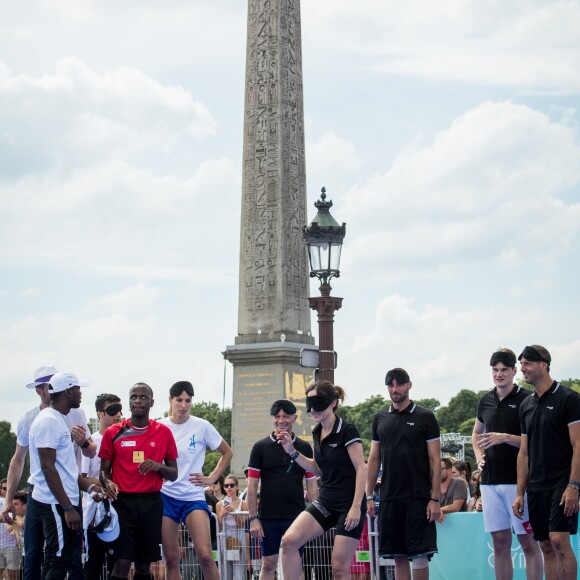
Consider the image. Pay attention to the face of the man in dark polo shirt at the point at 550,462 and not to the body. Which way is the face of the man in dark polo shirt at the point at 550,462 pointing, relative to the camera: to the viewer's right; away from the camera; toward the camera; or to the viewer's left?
to the viewer's left

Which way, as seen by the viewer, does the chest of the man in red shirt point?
toward the camera

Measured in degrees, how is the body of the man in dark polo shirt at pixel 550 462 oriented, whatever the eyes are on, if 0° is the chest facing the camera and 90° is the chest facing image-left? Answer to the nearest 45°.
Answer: approximately 45°

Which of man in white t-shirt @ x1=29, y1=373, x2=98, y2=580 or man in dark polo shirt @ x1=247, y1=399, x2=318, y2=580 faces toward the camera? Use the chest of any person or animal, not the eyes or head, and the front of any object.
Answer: the man in dark polo shirt

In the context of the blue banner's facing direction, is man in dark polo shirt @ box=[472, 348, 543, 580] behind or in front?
in front

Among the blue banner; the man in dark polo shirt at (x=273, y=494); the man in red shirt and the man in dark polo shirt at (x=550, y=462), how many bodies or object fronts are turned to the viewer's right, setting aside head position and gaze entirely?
0

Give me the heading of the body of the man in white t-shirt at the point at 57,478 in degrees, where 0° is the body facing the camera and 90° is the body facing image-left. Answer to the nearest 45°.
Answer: approximately 270°

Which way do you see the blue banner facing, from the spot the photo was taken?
facing the viewer

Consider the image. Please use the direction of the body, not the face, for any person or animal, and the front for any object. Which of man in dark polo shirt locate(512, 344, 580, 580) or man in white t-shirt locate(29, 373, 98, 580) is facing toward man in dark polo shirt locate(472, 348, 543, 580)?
the man in white t-shirt

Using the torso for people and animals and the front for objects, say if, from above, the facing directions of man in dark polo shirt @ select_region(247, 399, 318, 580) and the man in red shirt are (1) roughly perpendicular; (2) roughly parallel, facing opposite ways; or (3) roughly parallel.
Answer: roughly parallel

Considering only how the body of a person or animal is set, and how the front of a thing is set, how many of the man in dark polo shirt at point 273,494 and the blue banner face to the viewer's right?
0

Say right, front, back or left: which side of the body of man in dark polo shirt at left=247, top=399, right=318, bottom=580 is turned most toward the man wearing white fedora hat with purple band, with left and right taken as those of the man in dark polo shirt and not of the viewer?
right

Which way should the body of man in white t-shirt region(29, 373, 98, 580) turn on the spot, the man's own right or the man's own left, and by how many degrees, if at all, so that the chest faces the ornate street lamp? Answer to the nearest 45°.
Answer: approximately 45° to the man's own left
